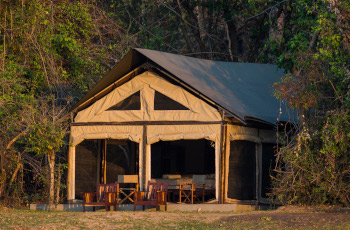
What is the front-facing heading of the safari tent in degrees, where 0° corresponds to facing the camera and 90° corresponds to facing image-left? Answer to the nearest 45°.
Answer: approximately 45°

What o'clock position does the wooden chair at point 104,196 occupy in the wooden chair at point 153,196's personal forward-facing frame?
the wooden chair at point 104,196 is roughly at 2 o'clock from the wooden chair at point 153,196.

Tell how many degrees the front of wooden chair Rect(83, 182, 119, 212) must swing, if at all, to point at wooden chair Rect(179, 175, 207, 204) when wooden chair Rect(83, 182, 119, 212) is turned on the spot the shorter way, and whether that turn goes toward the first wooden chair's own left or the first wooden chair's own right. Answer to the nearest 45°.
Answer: approximately 135° to the first wooden chair's own left

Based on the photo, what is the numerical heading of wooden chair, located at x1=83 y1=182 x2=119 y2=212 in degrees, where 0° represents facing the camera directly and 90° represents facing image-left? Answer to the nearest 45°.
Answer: approximately 45°

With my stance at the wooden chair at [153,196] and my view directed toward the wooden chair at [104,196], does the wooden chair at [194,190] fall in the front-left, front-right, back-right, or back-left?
back-right
